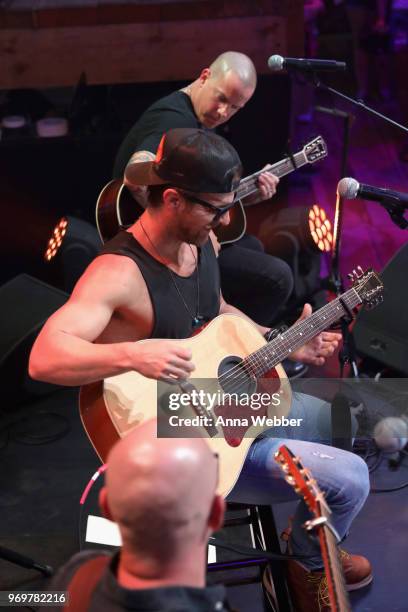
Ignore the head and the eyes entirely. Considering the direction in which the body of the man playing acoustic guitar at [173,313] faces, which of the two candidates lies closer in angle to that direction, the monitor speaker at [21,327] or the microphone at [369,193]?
the microphone

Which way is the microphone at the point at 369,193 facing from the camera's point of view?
to the viewer's left

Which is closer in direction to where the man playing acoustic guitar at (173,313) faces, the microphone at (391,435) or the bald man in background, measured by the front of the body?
the microphone

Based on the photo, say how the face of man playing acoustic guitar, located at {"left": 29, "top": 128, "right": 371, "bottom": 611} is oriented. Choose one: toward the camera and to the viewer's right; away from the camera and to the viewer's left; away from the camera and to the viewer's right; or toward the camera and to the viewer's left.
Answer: toward the camera and to the viewer's right

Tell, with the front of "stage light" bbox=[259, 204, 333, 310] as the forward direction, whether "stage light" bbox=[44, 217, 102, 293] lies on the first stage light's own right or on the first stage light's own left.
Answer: on the first stage light's own right

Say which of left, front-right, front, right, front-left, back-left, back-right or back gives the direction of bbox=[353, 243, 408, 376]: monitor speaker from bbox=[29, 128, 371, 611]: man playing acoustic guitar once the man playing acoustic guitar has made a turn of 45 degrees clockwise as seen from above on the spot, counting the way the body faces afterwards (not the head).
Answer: back-left

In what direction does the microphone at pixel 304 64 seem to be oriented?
to the viewer's left

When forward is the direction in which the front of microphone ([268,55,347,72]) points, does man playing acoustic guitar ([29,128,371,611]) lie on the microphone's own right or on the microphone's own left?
on the microphone's own left

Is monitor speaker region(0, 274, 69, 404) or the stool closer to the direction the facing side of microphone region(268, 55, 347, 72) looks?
the monitor speaker
